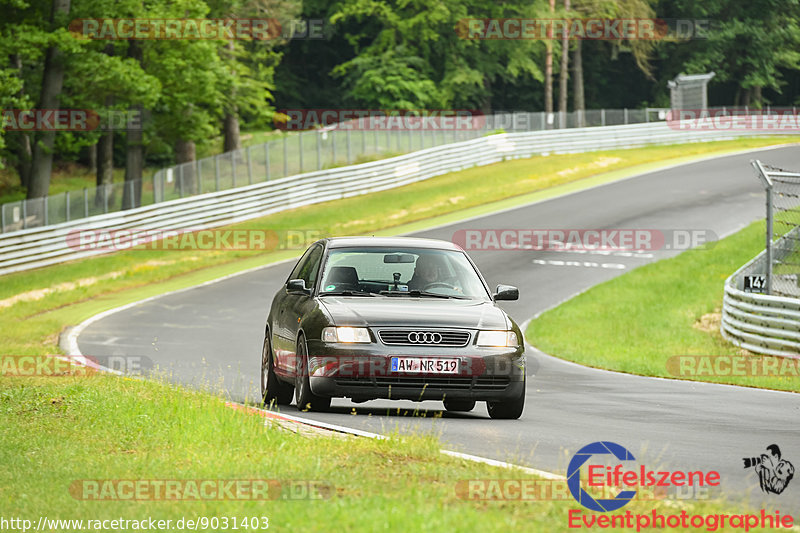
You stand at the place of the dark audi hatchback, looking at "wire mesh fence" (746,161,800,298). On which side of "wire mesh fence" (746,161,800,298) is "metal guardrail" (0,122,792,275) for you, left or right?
left

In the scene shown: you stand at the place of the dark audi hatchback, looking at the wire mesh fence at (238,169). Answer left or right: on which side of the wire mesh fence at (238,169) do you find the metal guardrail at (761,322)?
right

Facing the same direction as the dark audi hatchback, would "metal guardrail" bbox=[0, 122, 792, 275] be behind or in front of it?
behind

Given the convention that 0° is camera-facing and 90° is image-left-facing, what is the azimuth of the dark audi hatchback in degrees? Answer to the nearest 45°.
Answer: approximately 0°

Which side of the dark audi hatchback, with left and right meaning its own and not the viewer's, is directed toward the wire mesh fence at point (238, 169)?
back

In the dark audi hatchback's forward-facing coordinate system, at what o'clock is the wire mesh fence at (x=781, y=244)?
The wire mesh fence is roughly at 7 o'clock from the dark audi hatchback.

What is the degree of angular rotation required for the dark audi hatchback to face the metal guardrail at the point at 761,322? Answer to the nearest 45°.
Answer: approximately 135° to its left
